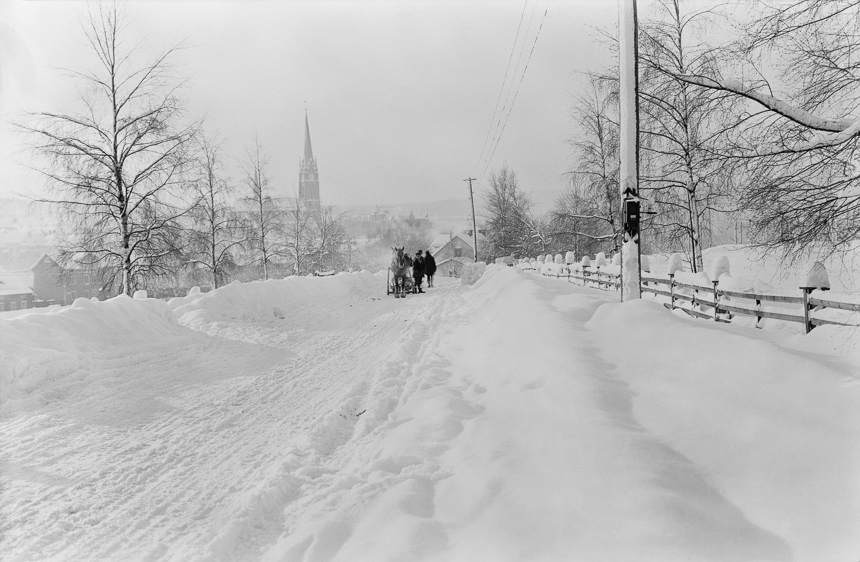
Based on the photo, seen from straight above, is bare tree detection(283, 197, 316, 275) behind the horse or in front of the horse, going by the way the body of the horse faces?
behind

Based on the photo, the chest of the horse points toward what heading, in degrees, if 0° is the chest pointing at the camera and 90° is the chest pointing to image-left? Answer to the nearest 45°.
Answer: approximately 0°

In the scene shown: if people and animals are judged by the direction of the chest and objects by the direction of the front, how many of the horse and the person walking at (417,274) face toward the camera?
2

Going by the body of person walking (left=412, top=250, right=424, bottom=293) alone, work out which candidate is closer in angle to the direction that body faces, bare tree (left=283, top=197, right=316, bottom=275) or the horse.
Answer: the horse

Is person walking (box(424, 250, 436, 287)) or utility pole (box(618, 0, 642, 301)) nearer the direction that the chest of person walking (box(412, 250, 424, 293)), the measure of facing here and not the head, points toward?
the utility pole

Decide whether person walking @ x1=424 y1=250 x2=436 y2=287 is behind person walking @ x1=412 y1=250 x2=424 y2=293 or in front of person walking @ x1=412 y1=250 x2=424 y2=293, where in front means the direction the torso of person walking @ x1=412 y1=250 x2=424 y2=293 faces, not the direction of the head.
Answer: behind

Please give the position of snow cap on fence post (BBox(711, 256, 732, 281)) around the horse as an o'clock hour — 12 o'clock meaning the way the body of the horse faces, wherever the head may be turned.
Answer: The snow cap on fence post is roughly at 11 o'clock from the horse.

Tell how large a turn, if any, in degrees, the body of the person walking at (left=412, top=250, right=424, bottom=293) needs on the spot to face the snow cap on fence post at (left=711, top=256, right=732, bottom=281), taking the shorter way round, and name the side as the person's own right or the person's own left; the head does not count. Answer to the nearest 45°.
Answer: approximately 45° to the person's own left

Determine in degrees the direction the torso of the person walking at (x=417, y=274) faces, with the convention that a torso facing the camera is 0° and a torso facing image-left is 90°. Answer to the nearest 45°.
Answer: approximately 0°
